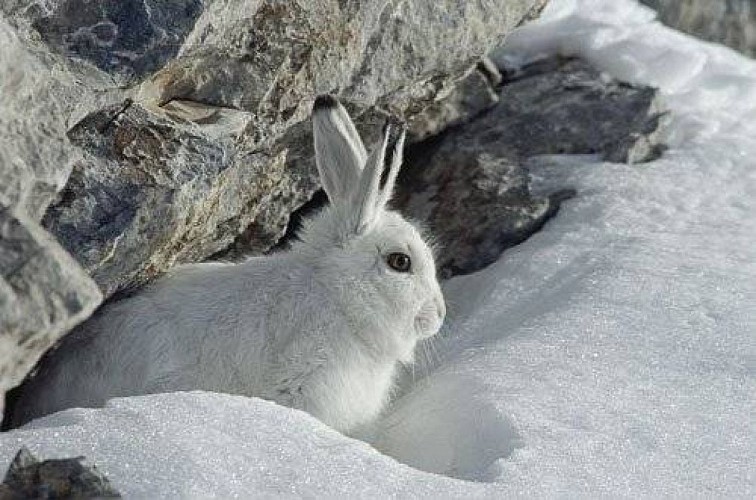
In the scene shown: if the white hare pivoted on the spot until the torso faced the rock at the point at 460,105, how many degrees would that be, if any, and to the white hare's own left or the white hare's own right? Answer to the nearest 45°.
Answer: approximately 45° to the white hare's own left

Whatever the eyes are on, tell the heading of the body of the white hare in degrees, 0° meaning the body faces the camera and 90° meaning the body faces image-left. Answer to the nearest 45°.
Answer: approximately 270°

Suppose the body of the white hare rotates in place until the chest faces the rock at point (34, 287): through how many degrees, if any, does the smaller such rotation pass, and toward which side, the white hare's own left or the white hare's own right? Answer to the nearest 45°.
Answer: approximately 135° to the white hare's own right

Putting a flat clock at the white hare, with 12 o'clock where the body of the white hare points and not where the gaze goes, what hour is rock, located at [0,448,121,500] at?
The rock is roughly at 4 o'clock from the white hare.

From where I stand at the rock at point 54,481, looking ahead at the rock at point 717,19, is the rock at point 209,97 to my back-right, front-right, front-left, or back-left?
front-left

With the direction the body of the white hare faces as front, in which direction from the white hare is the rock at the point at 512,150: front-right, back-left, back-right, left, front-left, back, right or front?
front-left
